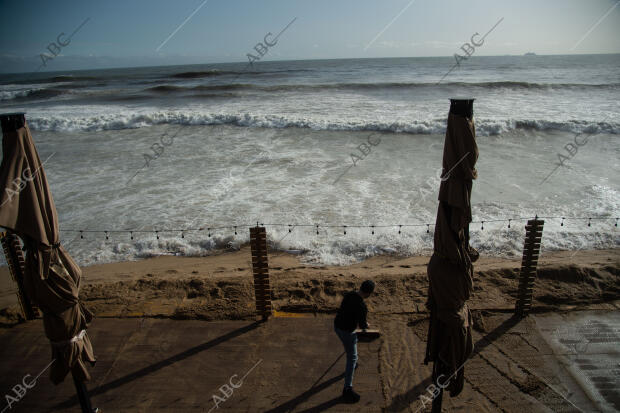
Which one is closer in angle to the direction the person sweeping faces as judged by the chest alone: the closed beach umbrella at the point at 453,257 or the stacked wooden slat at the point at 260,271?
the closed beach umbrella

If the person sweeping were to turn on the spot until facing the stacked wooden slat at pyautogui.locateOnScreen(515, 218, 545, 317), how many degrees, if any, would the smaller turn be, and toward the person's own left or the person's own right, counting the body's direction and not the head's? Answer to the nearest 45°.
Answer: approximately 45° to the person's own left

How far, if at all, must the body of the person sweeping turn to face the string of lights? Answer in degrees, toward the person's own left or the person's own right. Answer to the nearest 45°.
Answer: approximately 90° to the person's own left

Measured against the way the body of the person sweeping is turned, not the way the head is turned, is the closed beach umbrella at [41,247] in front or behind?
behind

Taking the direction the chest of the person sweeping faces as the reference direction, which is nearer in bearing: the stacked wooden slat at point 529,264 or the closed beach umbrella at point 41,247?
the stacked wooden slat

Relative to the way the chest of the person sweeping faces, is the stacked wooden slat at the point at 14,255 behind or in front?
behind

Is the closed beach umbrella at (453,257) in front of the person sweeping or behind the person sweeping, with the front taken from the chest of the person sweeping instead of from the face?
in front

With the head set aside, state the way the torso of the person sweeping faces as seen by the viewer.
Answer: to the viewer's right
